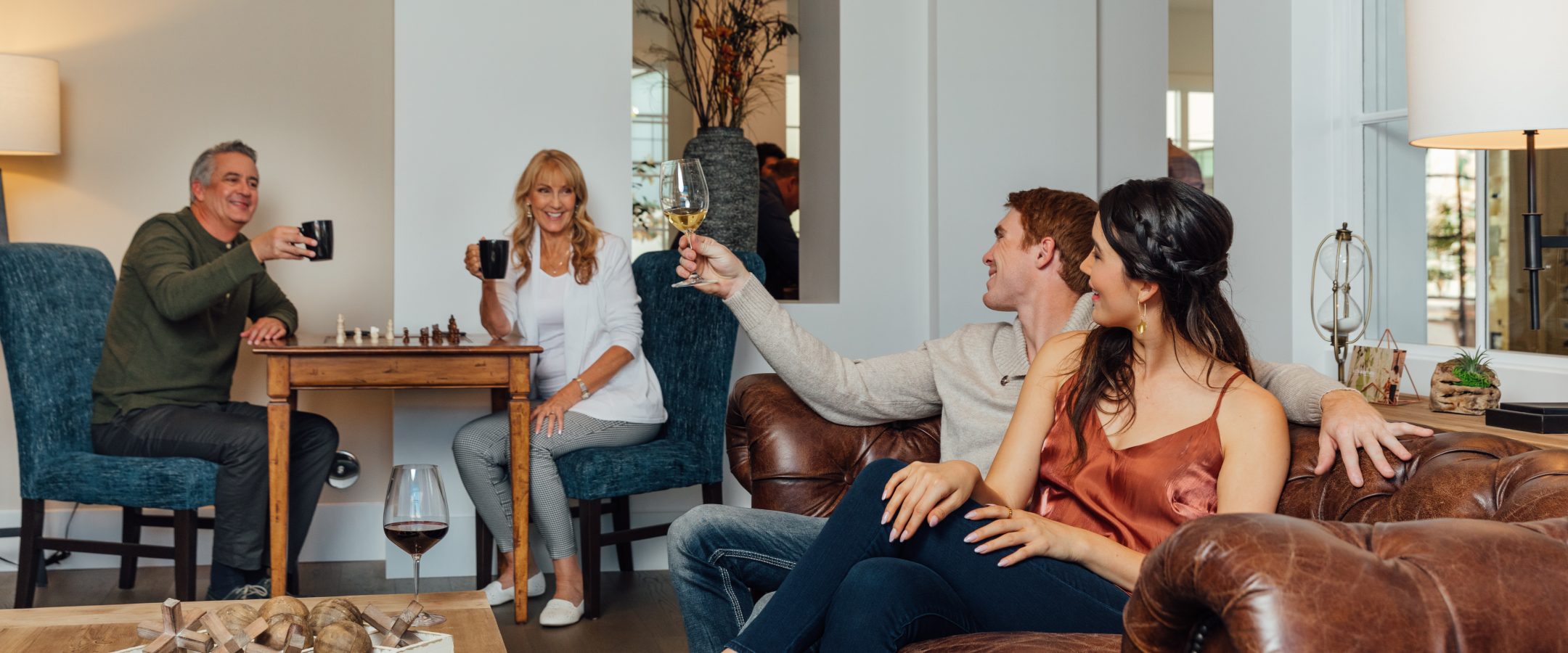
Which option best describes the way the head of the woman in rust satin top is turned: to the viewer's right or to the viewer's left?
to the viewer's left

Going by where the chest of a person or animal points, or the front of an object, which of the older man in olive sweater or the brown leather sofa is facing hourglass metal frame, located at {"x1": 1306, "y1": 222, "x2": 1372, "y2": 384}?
the older man in olive sweater

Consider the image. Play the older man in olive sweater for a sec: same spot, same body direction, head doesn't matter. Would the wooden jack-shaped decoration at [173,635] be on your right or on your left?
on your right

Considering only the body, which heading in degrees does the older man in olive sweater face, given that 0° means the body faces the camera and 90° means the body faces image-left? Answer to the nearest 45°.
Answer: approximately 315°

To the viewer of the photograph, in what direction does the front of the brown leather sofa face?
facing the viewer and to the left of the viewer

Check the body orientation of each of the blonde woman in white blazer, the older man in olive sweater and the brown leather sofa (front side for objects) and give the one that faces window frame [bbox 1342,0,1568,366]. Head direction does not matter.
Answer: the older man in olive sweater

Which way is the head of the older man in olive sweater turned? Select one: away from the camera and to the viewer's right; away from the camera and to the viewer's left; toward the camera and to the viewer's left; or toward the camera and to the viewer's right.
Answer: toward the camera and to the viewer's right

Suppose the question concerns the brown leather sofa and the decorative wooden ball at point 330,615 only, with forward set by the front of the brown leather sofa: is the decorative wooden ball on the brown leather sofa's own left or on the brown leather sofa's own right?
on the brown leather sofa's own right

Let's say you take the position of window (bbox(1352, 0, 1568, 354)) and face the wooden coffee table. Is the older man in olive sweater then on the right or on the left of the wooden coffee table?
right

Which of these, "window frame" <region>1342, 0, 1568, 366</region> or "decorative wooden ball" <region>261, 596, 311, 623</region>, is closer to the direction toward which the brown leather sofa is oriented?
the decorative wooden ball

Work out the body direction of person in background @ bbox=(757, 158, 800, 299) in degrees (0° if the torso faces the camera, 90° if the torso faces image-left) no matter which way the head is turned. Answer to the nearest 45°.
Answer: approximately 270°
